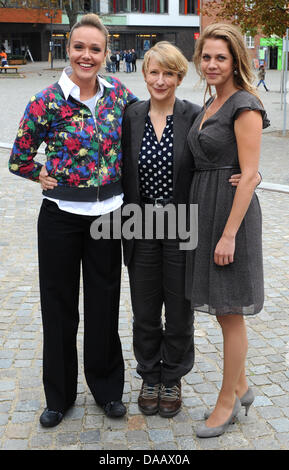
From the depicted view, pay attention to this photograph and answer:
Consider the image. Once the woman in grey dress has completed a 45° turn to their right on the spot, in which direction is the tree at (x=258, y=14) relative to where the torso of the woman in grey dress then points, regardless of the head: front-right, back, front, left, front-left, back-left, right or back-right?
right

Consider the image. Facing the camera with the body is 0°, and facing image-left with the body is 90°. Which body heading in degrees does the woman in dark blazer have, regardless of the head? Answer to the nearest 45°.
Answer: approximately 0°

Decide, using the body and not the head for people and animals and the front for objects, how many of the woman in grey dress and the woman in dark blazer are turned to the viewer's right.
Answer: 0

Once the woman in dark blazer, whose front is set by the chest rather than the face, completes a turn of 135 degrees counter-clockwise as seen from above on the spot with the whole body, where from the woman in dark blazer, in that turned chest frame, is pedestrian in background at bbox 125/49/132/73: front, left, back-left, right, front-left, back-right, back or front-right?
front-left

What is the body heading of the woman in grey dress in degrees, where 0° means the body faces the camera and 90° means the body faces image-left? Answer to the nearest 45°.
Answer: approximately 45°

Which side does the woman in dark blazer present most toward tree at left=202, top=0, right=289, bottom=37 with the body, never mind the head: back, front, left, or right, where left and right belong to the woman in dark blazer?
back
